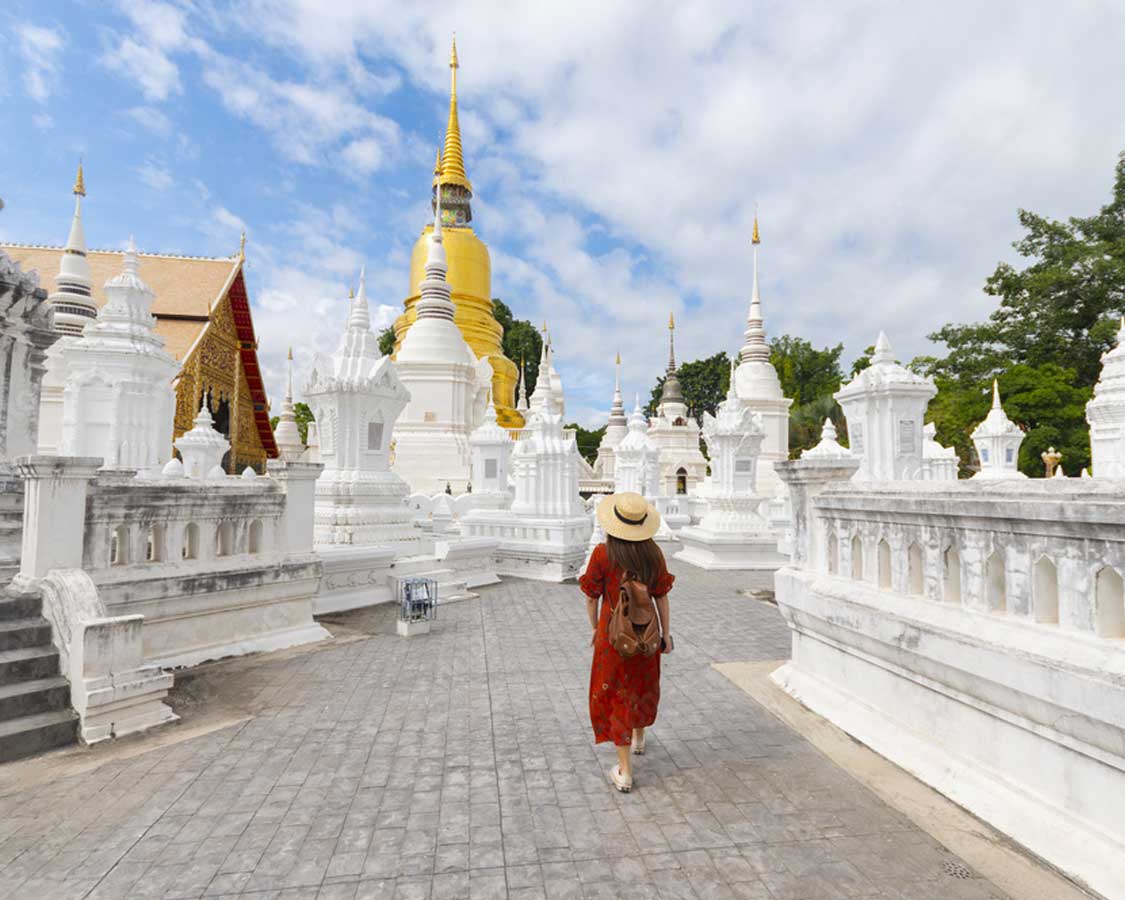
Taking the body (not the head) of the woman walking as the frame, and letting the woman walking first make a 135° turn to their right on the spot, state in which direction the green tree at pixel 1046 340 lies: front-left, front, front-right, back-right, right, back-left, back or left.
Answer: left

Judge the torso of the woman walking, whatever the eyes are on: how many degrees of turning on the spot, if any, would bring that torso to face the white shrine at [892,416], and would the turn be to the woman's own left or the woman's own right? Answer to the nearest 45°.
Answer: approximately 45° to the woman's own right

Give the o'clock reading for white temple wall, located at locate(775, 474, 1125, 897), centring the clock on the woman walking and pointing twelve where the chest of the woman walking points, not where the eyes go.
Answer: The white temple wall is roughly at 3 o'clock from the woman walking.

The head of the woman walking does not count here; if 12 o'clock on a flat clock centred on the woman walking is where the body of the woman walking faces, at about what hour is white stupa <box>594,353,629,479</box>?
The white stupa is roughly at 12 o'clock from the woman walking.

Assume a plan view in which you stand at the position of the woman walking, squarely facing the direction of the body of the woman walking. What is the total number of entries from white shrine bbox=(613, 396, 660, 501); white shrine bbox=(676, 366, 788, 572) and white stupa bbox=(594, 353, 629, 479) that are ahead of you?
3

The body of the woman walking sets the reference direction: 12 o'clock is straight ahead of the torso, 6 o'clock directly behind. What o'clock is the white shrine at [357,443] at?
The white shrine is roughly at 11 o'clock from the woman walking.

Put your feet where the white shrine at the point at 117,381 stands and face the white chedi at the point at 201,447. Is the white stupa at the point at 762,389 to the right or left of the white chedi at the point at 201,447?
right

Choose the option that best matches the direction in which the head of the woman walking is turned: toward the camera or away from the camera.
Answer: away from the camera

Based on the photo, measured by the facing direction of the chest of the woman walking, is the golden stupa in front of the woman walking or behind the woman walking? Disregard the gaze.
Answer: in front

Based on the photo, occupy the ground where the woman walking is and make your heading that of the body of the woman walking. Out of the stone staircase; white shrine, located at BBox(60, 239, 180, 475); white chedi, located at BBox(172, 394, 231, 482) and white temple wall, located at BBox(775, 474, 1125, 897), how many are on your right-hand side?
1

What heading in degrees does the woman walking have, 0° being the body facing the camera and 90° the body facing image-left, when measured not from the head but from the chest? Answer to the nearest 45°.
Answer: approximately 180°

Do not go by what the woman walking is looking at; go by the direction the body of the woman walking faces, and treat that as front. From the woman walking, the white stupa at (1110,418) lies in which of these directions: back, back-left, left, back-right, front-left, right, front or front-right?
front-right

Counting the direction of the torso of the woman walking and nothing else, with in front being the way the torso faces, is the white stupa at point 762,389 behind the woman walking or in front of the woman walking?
in front

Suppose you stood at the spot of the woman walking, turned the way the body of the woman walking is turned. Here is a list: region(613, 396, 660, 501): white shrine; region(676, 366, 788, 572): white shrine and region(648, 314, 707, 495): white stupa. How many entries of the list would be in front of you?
3

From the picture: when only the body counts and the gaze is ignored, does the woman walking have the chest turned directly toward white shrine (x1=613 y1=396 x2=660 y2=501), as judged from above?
yes

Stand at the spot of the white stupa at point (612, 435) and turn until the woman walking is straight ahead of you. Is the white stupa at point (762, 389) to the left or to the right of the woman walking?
left

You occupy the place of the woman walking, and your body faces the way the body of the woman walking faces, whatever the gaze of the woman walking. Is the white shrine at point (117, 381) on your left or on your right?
on your left

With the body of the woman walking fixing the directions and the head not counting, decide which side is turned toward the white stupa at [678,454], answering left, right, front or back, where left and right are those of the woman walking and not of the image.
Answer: front
